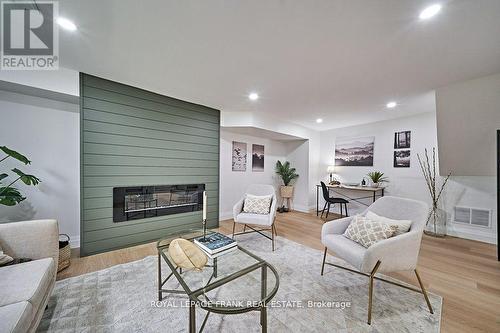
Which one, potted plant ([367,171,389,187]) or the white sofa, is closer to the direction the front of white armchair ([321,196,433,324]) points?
the white sofa

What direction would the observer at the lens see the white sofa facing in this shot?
facing to the right of the viewer

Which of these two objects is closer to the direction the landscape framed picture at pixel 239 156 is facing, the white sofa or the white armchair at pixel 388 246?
the white armchair

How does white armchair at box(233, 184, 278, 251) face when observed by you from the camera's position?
facing the viewer and to the left of the viewer

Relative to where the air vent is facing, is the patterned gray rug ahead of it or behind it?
ahead

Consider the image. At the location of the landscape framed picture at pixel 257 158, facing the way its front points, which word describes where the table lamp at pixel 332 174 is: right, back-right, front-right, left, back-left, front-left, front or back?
front-left

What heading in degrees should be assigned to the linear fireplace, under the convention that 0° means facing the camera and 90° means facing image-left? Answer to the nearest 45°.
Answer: approximately 315°

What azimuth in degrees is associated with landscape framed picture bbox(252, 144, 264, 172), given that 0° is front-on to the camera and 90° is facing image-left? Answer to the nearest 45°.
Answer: approximately 315°

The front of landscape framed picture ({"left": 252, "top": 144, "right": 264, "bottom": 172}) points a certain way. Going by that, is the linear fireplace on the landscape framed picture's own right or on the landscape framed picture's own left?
on the landscape framed picture's own right

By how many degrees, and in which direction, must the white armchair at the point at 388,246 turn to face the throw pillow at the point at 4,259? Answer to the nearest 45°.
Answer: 0° — it already faces it

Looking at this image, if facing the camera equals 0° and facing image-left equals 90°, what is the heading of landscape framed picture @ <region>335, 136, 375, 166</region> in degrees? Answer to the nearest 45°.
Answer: approximately 45°

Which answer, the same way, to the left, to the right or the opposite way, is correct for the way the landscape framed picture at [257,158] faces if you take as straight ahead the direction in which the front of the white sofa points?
to the right

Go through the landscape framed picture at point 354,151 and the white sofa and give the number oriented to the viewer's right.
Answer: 1

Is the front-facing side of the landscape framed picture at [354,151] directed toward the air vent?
no

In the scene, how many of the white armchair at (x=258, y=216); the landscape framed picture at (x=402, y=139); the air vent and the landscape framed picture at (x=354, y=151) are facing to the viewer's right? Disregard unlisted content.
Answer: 0

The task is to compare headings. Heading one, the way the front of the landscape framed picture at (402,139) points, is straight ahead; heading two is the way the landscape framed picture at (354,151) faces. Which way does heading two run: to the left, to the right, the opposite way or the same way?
the same way
